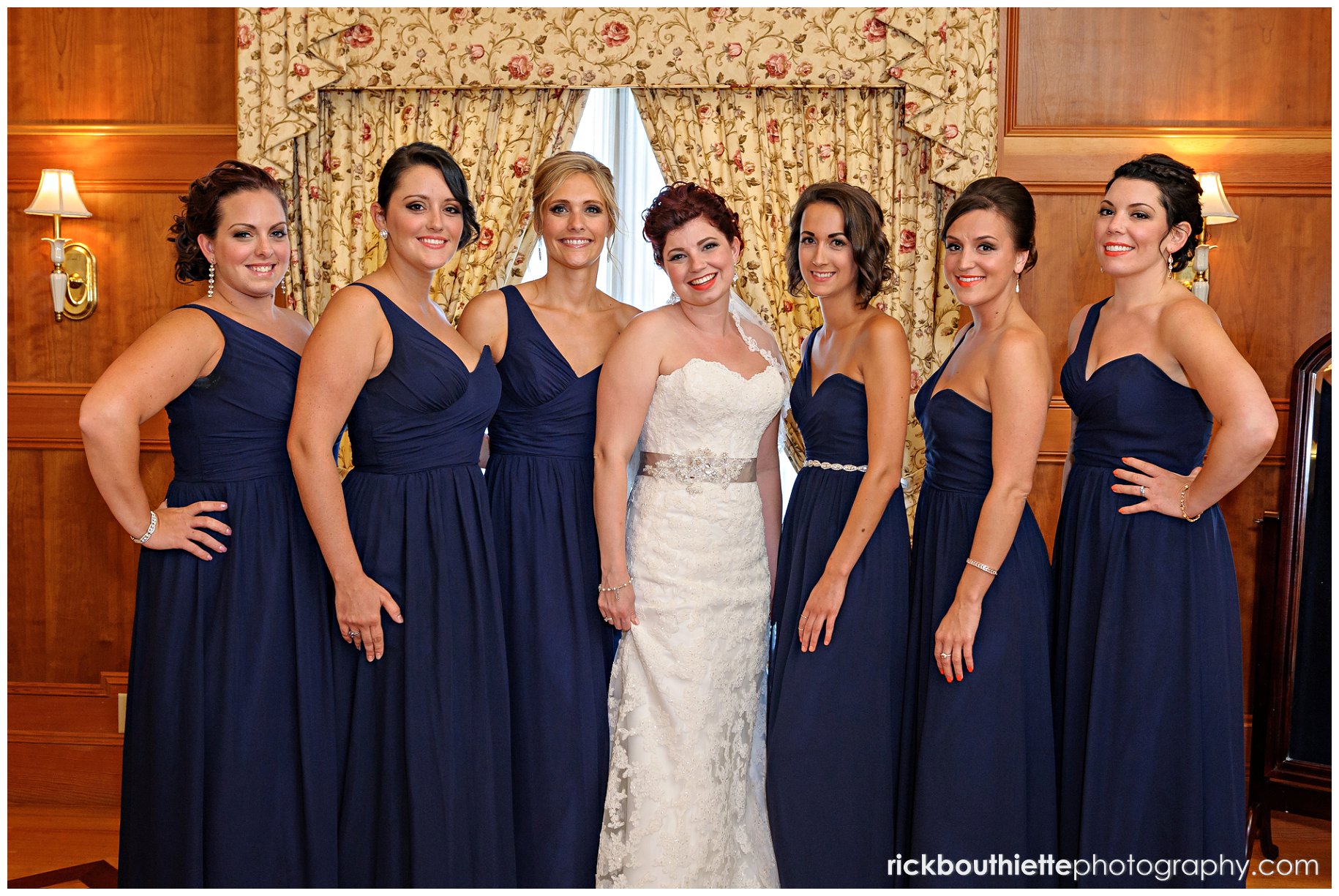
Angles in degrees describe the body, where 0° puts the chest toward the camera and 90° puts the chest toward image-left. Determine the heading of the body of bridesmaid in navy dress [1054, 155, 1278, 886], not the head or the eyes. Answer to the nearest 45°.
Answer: approximately 45°

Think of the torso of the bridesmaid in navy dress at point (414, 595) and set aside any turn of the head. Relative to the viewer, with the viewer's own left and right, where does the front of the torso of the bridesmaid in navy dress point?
facing the viewer and to the right of the viewer

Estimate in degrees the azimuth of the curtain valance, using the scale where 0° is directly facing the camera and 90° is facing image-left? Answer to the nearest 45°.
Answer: approximately 0°

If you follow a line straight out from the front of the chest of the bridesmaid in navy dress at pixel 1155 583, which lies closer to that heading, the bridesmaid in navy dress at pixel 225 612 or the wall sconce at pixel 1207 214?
the bridesmaid in navy dress

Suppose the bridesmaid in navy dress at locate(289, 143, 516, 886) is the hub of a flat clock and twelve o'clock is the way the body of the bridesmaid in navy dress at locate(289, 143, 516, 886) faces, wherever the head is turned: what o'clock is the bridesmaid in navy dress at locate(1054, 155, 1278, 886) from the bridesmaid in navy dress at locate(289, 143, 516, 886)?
the bridesmaid in navy dress at locate(1054, 155, 1278, 886) is roughly at 11 o'clock from the bridesmaid in navy dress at locate(289, 143, 516, 886).
